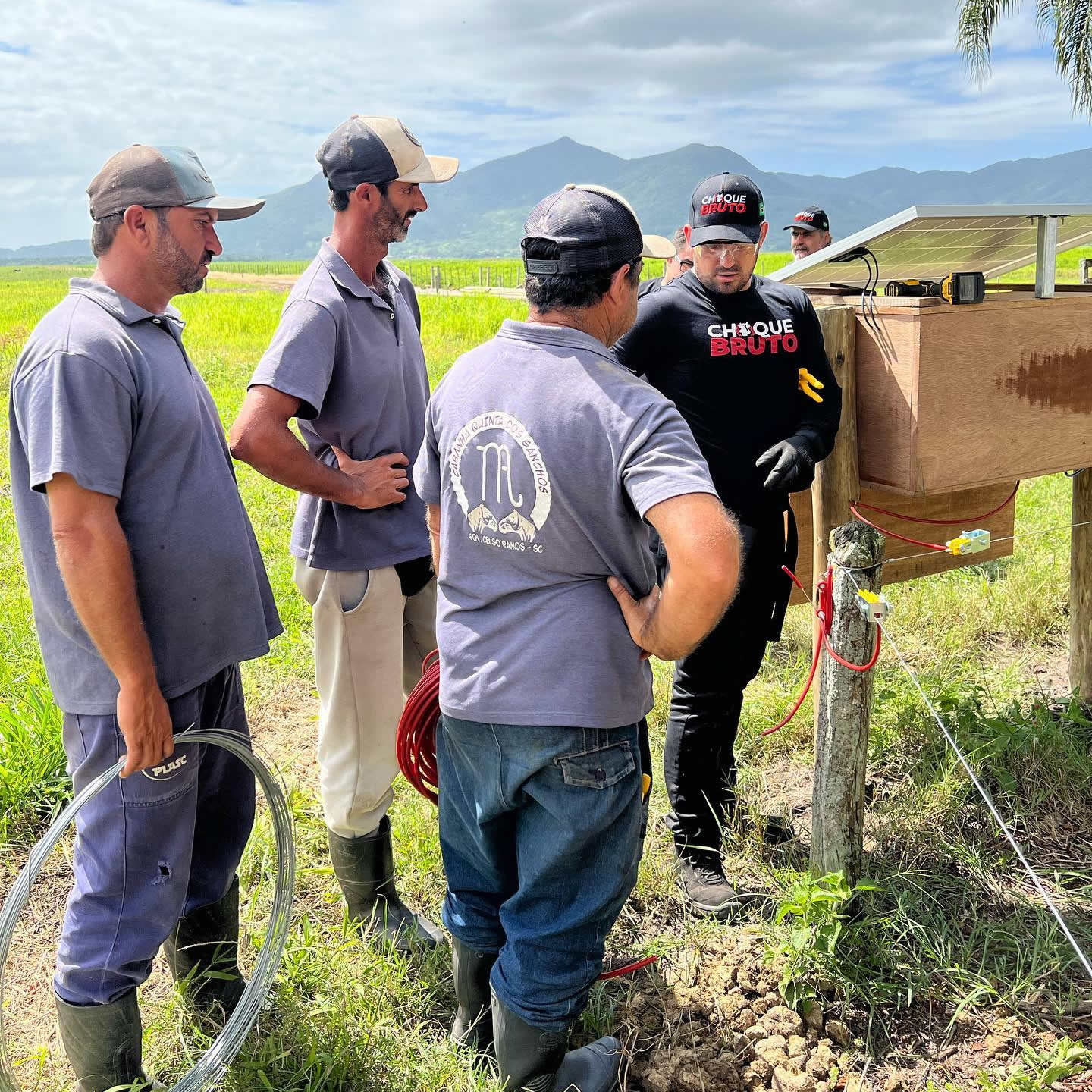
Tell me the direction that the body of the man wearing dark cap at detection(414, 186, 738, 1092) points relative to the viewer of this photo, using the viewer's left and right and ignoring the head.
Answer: facing away from the viewer and to the right of the viewer

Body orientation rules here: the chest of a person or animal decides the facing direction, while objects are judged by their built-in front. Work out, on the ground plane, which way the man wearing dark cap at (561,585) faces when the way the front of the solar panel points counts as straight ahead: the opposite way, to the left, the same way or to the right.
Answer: to the right

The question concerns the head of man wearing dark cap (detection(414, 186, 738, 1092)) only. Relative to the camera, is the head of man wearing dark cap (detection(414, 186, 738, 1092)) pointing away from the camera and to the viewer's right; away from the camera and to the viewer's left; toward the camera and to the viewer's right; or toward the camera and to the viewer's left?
away from the camera and to the viewer's right

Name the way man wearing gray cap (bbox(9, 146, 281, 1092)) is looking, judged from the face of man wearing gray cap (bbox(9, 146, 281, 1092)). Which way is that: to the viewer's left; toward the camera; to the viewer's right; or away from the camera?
to the viewer's right

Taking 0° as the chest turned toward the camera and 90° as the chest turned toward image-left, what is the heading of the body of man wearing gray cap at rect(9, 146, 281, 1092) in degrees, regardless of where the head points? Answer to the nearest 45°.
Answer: approximately 270°

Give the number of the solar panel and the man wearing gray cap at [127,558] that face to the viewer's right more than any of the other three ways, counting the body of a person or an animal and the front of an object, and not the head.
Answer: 1

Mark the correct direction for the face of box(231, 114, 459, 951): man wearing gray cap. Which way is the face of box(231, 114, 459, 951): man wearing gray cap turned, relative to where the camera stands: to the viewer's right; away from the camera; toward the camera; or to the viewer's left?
to the viewer's right

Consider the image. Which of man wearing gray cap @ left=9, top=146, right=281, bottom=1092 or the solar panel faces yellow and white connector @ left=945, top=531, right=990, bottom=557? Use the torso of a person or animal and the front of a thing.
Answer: the man wearing gray cap

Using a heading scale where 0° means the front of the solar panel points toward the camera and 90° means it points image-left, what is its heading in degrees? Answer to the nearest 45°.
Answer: approximately 135°
